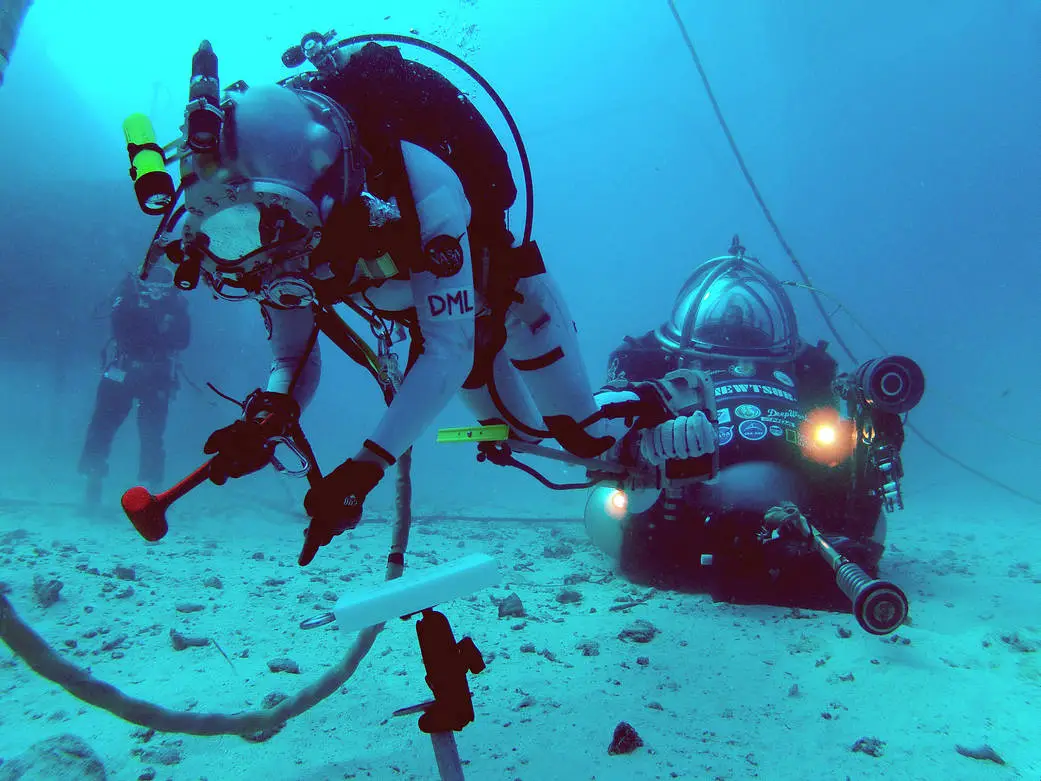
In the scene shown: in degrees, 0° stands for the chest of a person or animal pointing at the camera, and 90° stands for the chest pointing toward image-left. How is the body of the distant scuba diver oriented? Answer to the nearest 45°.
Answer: approximately 0°
